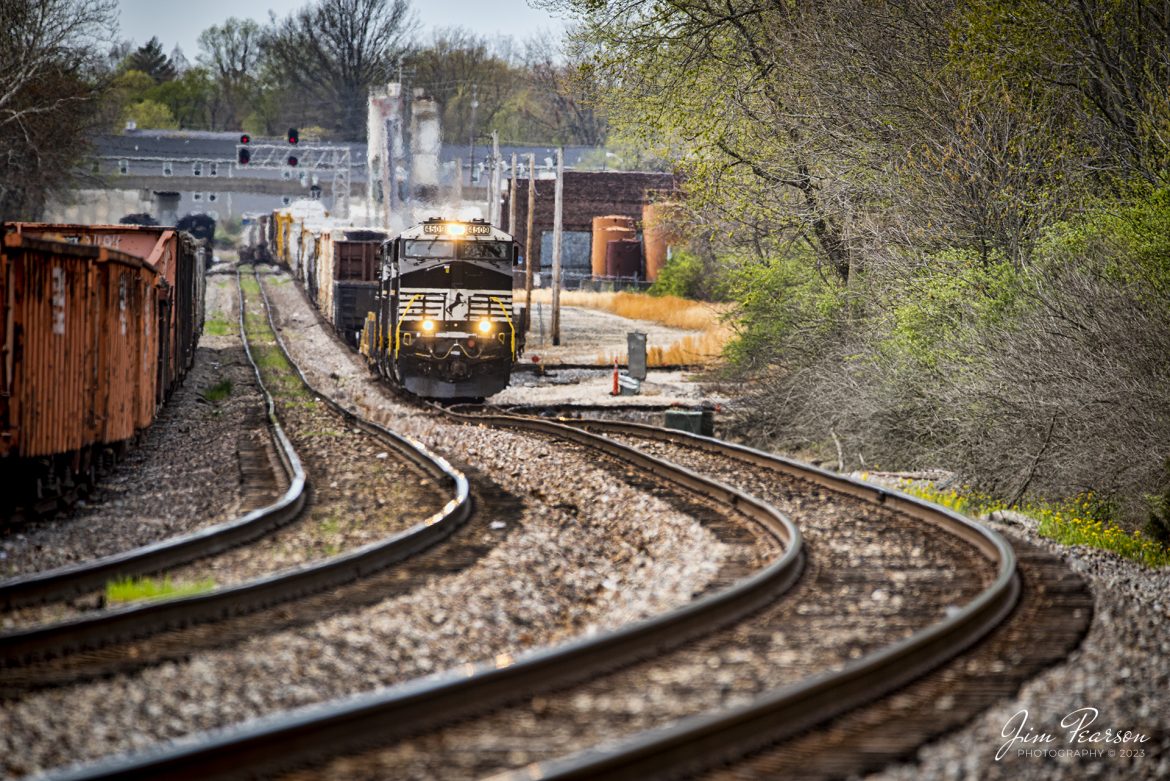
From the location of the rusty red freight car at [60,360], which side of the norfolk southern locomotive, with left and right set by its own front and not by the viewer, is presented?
front

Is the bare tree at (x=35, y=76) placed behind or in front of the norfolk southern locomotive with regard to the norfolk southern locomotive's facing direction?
behind

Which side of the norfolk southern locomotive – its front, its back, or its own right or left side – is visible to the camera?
front

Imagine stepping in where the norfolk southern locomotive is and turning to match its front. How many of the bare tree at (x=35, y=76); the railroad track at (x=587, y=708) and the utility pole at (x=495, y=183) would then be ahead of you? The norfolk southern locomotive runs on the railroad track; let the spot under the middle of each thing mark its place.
1

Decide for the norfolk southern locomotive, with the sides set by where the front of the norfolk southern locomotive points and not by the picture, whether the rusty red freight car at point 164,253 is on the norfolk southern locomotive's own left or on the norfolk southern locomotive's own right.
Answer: on the norfolk southern locomotive's own right

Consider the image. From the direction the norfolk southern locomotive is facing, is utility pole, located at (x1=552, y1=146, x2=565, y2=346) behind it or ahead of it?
behind

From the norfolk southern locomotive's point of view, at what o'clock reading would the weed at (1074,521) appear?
The weed is roughly at 11 o'clock from the norfolk southern locomotive.

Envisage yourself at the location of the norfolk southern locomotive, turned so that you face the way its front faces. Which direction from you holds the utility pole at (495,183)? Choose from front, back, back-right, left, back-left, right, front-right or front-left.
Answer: back

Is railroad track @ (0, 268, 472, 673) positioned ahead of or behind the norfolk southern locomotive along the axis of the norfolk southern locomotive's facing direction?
ahead
